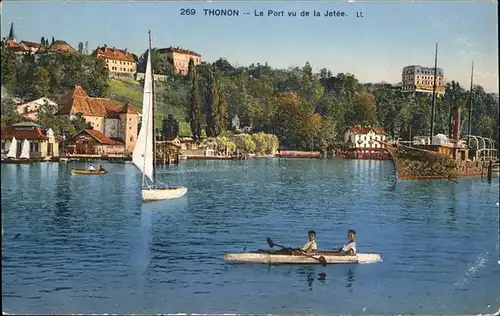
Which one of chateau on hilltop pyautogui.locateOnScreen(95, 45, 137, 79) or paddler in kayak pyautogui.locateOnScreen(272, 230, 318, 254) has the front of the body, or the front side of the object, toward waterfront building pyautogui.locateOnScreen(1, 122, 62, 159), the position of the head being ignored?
the paddler in kayak

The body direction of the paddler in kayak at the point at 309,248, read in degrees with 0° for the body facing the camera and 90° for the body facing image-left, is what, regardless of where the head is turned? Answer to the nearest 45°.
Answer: approximately 90°

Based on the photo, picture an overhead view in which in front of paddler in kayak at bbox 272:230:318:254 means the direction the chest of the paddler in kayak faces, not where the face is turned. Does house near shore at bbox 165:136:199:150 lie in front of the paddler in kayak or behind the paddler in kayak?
in front

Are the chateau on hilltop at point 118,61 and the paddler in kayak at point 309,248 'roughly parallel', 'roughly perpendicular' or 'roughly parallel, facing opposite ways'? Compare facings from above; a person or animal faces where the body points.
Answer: roughly perpendicular
